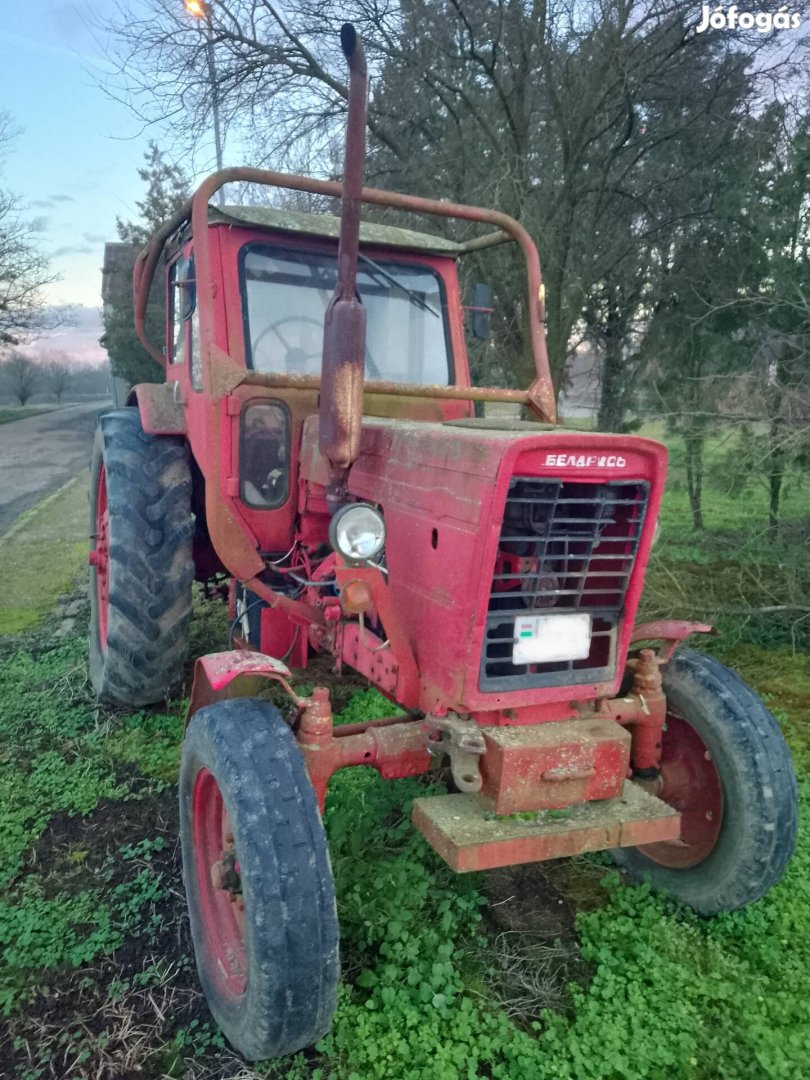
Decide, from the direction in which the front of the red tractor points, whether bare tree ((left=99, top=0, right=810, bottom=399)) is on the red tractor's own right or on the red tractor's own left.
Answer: on the red tractor's own left

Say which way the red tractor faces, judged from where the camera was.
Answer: facing the viewer and to the right of the viewer

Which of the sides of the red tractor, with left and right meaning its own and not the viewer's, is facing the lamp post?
back

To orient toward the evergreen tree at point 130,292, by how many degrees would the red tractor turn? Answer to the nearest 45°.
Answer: approximately 180°
